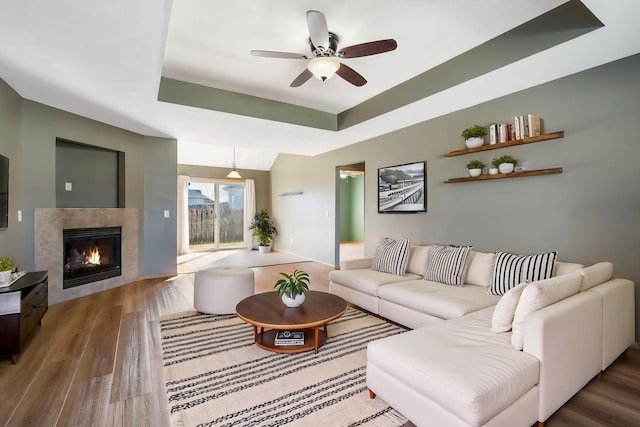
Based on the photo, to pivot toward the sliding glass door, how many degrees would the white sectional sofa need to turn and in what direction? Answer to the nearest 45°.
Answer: approximately 90° to its right

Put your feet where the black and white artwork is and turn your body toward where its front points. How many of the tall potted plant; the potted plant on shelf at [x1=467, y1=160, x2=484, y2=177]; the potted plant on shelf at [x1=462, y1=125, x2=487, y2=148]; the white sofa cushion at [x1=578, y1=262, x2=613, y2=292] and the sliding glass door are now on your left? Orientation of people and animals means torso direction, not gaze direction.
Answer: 3

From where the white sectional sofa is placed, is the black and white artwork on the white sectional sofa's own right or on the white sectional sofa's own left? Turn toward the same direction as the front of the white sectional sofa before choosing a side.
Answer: on the white sectional sofa's own right

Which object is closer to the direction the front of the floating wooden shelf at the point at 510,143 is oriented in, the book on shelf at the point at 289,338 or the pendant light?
the book on shelf

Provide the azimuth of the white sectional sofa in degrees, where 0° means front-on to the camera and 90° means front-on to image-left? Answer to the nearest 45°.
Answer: approximately 45°

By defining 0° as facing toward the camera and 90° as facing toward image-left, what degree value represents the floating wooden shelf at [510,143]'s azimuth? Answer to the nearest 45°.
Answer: approximately 45°

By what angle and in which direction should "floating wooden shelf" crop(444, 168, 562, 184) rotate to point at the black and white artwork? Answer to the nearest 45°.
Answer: approximately 90° to its right

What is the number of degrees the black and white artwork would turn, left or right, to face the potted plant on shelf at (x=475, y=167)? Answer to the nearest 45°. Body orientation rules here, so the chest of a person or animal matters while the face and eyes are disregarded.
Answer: approximately 90° to its left

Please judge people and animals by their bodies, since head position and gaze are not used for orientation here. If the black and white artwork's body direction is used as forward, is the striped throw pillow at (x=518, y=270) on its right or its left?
on its left

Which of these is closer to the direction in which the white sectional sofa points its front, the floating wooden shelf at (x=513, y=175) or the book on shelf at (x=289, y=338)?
the book on shelf
